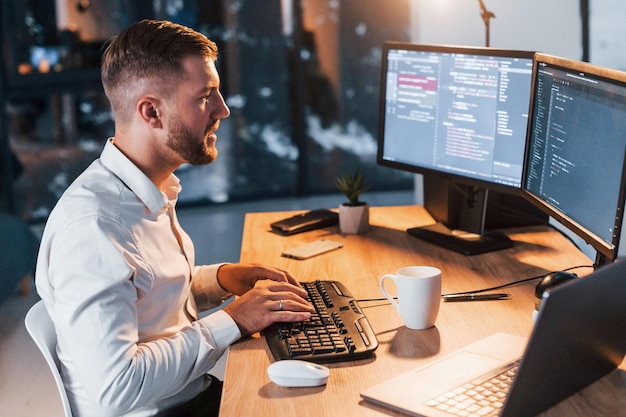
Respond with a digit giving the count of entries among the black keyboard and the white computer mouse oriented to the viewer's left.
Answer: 1

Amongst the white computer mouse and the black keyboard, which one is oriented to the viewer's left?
the black keyboard

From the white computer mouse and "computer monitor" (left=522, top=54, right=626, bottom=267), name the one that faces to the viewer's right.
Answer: the white computer mouse

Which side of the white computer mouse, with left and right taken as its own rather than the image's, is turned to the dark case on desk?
left

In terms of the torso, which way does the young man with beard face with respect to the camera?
to the viewer's right

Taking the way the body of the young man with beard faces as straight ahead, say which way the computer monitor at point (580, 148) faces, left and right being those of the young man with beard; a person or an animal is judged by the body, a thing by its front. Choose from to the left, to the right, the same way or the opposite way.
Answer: the opposite way

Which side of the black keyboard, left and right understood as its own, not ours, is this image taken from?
left

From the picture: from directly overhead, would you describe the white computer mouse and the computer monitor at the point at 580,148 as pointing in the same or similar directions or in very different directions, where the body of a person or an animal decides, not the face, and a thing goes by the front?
very different directions

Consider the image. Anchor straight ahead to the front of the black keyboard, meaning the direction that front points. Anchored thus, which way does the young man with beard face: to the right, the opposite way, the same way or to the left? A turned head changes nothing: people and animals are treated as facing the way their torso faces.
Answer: the opposite way

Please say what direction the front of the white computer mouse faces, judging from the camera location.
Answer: facing to the right of the viewer

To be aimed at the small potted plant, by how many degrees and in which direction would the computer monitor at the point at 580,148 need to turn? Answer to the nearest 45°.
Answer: approximately 90° to its right

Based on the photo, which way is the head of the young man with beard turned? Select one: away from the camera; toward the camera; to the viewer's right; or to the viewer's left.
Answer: to the viewer's right
